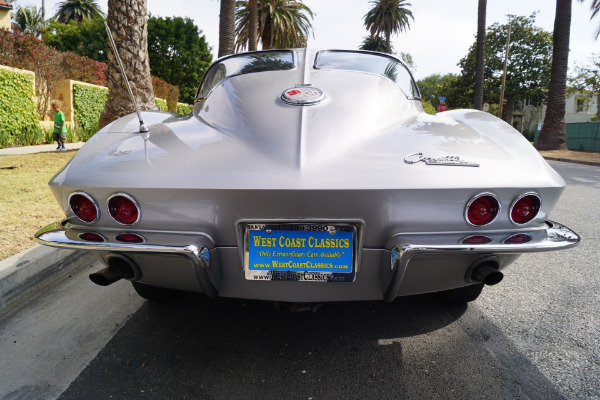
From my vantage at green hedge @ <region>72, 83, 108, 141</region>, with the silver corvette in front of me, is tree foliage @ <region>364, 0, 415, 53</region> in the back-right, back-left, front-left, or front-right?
back-left

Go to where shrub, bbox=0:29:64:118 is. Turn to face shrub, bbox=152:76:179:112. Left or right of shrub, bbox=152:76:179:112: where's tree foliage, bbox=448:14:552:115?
right

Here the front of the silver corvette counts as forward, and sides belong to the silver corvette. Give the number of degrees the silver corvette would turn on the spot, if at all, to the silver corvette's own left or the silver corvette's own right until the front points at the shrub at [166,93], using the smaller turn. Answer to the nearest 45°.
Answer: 0° — it already faces it

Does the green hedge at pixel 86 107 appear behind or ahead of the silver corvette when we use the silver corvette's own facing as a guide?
ahead

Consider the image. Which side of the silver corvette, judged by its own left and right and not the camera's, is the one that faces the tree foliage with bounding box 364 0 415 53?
front

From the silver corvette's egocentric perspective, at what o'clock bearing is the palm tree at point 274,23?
The palm tree is roughly at 12 o'clock from the silver corvette.

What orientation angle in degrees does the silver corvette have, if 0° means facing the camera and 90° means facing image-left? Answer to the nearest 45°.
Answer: approximately 180°

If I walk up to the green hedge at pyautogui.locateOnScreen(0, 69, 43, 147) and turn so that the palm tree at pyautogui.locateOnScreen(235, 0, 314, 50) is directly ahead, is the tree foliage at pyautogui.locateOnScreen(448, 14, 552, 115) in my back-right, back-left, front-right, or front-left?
front-right
